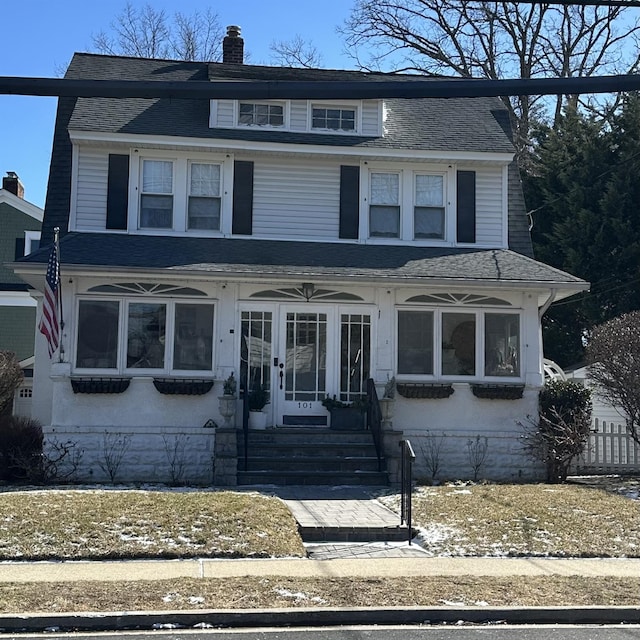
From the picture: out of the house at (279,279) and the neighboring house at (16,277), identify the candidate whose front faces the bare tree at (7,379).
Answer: the neighboring house

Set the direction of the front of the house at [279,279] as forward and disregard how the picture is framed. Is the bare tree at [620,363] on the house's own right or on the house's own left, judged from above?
on the house's own left

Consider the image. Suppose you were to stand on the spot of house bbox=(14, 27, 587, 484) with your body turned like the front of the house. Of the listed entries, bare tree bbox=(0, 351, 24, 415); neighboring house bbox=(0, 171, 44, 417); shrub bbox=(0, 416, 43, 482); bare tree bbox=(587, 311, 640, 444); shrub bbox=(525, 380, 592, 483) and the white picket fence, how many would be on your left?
3

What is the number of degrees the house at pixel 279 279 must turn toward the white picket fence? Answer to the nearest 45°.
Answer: approximately 90° to its left

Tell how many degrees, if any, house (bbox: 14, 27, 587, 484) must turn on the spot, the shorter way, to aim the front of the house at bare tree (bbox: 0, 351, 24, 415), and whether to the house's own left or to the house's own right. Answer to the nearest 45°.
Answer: approximately 90° to the house's own right

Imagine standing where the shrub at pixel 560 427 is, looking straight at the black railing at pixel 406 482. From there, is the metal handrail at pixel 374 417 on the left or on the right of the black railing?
right

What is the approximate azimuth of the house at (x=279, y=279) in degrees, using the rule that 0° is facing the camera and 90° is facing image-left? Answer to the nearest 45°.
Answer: approximately 0°

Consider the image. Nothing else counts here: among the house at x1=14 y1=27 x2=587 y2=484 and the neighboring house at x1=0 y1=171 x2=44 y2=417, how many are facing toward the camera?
2

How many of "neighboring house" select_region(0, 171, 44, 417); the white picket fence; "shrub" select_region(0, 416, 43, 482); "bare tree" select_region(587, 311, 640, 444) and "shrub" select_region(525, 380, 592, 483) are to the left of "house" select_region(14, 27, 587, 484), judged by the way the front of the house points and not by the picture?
3

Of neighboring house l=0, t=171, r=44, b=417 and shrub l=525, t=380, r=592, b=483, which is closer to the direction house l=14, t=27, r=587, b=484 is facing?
the shrub

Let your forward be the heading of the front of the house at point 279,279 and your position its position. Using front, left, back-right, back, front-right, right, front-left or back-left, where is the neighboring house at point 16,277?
back-right
